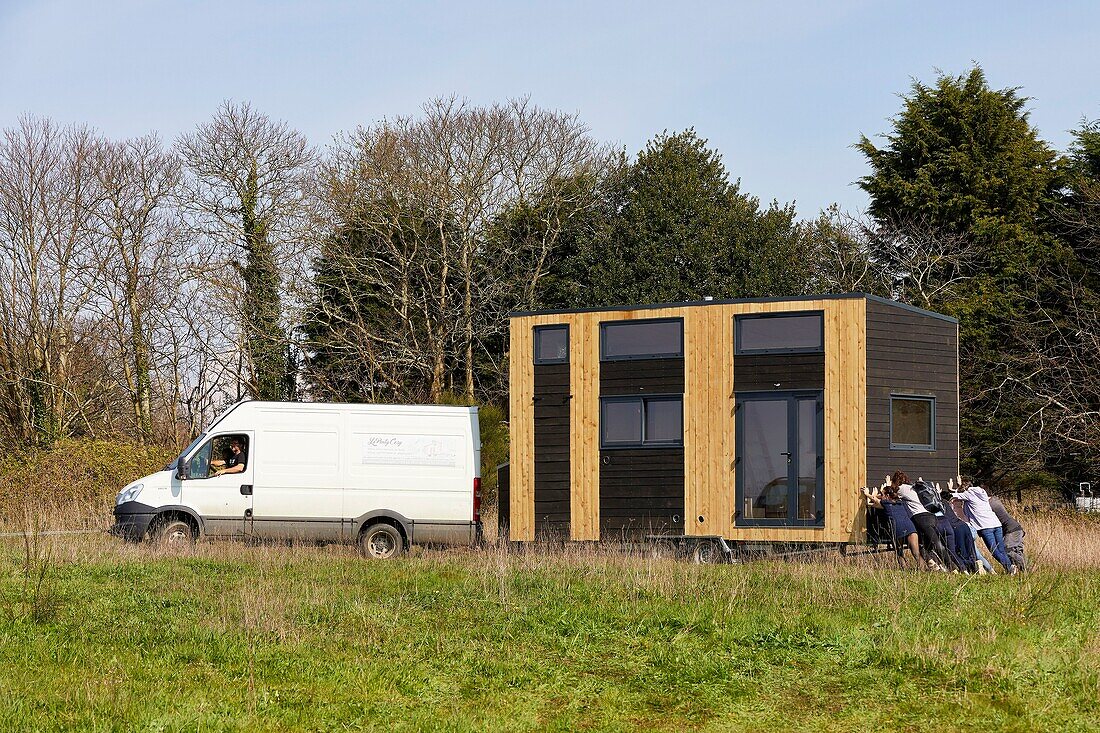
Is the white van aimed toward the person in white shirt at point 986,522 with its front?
no

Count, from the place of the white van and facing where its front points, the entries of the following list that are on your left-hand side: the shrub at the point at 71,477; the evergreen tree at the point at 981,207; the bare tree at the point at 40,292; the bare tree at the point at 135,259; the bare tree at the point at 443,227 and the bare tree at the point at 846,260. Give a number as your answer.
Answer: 0

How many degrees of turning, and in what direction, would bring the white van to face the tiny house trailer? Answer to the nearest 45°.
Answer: approximately 180°

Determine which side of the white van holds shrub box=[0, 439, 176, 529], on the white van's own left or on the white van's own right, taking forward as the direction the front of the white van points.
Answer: on the white van's own right

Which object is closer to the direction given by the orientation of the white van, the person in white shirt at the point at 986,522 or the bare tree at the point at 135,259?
the bare tree

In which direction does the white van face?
to the viewer's left

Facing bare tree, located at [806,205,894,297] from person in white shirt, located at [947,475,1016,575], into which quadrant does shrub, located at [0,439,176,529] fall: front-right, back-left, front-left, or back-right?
front-left

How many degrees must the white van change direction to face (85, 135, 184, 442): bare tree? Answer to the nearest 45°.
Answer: approximately 90° to its right

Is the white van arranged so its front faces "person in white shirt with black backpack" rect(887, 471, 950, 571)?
no
